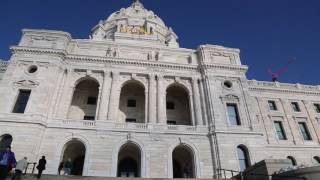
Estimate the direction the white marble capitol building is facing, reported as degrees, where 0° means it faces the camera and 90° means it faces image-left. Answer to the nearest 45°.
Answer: approximately 0°
